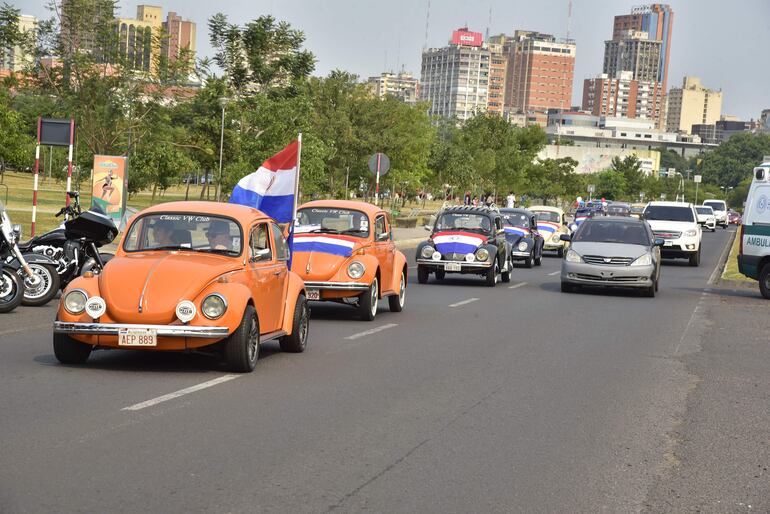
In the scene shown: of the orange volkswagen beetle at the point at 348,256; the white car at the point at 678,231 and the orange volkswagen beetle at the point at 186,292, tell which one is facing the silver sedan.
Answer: the white car

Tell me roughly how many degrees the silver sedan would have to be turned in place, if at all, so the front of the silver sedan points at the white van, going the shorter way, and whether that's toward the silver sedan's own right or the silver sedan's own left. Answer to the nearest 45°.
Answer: approximately 135° to the silver sedan's own left

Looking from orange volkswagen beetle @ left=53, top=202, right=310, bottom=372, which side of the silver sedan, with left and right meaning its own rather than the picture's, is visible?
front

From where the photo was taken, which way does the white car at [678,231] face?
toward the camera

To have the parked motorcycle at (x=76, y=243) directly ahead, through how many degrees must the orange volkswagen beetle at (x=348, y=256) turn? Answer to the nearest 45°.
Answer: approximately 45° to its right

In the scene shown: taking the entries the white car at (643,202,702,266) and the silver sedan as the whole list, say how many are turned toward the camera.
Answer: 2

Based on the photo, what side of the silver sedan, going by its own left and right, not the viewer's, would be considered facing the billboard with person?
right

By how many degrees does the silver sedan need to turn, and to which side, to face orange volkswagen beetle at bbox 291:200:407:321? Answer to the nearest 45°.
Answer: approximately 45° to its right

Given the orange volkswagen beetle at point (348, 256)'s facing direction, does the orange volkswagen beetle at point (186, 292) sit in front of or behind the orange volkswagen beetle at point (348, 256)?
in front

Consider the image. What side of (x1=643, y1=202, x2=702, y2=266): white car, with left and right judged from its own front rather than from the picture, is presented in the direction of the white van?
front

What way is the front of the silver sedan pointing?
toward the camera

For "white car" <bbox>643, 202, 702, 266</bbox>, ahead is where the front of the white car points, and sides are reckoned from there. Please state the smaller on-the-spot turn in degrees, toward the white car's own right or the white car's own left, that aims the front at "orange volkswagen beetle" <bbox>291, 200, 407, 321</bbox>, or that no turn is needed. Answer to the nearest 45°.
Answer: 0° — it already faces it

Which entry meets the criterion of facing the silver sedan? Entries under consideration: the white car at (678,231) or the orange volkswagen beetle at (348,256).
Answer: the white car

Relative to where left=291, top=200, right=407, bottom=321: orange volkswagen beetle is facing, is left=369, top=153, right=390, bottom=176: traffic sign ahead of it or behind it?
behind

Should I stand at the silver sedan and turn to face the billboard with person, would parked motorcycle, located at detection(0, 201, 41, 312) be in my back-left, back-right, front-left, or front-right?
front-left
